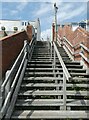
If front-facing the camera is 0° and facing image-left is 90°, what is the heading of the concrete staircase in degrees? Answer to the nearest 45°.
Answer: approximately 0°
